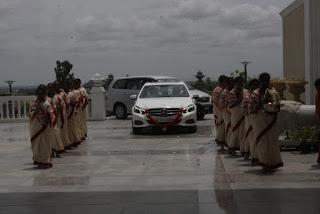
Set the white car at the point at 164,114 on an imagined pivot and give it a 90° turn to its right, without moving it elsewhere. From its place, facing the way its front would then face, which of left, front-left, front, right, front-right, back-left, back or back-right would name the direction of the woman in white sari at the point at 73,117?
front-left

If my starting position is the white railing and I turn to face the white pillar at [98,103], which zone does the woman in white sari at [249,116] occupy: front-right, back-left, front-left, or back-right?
front-right

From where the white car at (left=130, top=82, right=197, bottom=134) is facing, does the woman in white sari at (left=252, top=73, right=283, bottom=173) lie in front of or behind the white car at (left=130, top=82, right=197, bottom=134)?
in front

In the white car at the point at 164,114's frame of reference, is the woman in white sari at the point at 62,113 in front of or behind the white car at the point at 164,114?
in front

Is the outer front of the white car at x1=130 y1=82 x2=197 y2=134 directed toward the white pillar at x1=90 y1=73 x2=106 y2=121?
no

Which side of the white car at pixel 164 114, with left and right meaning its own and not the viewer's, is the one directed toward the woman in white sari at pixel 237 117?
front

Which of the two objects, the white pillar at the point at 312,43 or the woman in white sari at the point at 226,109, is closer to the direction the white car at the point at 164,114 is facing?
the woman in white sari

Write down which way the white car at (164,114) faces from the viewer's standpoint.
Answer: facing the viewer

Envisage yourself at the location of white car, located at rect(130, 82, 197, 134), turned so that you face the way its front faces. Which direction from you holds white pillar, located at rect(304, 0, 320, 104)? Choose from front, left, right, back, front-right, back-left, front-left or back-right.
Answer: left

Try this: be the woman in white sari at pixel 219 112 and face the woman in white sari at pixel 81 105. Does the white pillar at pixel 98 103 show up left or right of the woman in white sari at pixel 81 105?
right

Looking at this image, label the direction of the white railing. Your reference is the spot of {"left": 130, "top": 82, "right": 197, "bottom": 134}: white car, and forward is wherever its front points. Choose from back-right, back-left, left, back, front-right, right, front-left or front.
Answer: back-right

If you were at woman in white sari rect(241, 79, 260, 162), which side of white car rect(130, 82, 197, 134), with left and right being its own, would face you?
front

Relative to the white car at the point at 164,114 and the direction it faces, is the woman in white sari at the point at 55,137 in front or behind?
in front
